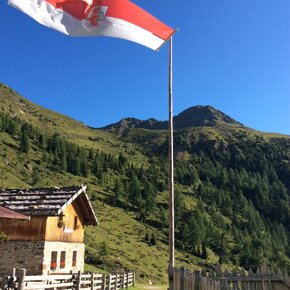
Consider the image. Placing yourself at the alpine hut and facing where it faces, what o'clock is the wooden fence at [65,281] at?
The wooden fence is roughly at 1 o'clock from the alpine hut.

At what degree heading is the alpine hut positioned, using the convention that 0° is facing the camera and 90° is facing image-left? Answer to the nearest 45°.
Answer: approximately 315°

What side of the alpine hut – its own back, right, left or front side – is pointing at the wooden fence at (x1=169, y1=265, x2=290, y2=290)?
front
